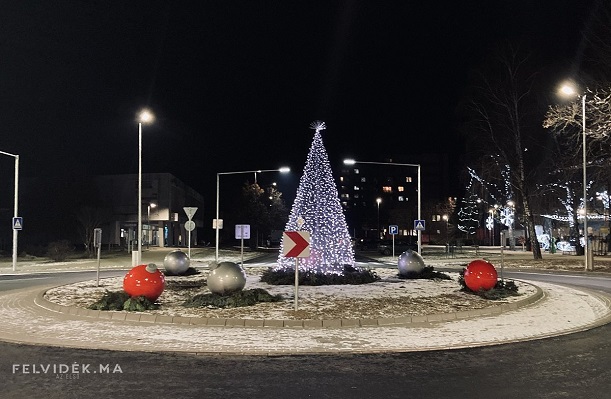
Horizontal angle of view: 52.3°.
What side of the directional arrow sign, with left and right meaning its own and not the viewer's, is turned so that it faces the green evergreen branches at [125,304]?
right

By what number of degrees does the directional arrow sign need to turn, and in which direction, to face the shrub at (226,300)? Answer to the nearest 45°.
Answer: approximately 135° to its right

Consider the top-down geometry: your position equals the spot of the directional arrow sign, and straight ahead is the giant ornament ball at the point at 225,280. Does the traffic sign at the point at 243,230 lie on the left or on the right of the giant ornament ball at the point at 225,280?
right

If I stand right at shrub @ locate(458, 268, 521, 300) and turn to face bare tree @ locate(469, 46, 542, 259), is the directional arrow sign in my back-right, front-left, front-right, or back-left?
back-left

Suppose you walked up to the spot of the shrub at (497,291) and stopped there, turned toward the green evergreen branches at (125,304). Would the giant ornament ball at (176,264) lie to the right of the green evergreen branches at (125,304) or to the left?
right

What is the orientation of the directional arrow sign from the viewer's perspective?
toward the camera
